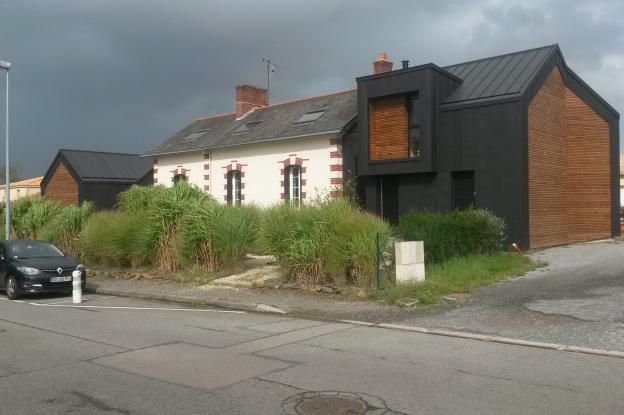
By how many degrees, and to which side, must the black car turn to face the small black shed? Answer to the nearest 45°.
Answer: approximately 135° to its left

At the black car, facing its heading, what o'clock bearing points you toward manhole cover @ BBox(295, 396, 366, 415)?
The manhole cover is roughly at 1 o'clock from the black car.

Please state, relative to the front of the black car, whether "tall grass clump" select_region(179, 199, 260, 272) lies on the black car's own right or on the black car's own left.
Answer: on the black car's own left

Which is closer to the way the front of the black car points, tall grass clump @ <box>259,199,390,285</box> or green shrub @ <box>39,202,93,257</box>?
the tall grass clump

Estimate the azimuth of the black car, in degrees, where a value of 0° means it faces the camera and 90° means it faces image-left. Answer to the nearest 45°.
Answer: approximately 315°

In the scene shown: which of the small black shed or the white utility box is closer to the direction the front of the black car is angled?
the white utility box

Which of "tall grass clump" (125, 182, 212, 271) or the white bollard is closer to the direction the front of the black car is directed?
the white bollard

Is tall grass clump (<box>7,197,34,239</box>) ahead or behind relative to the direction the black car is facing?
behind
